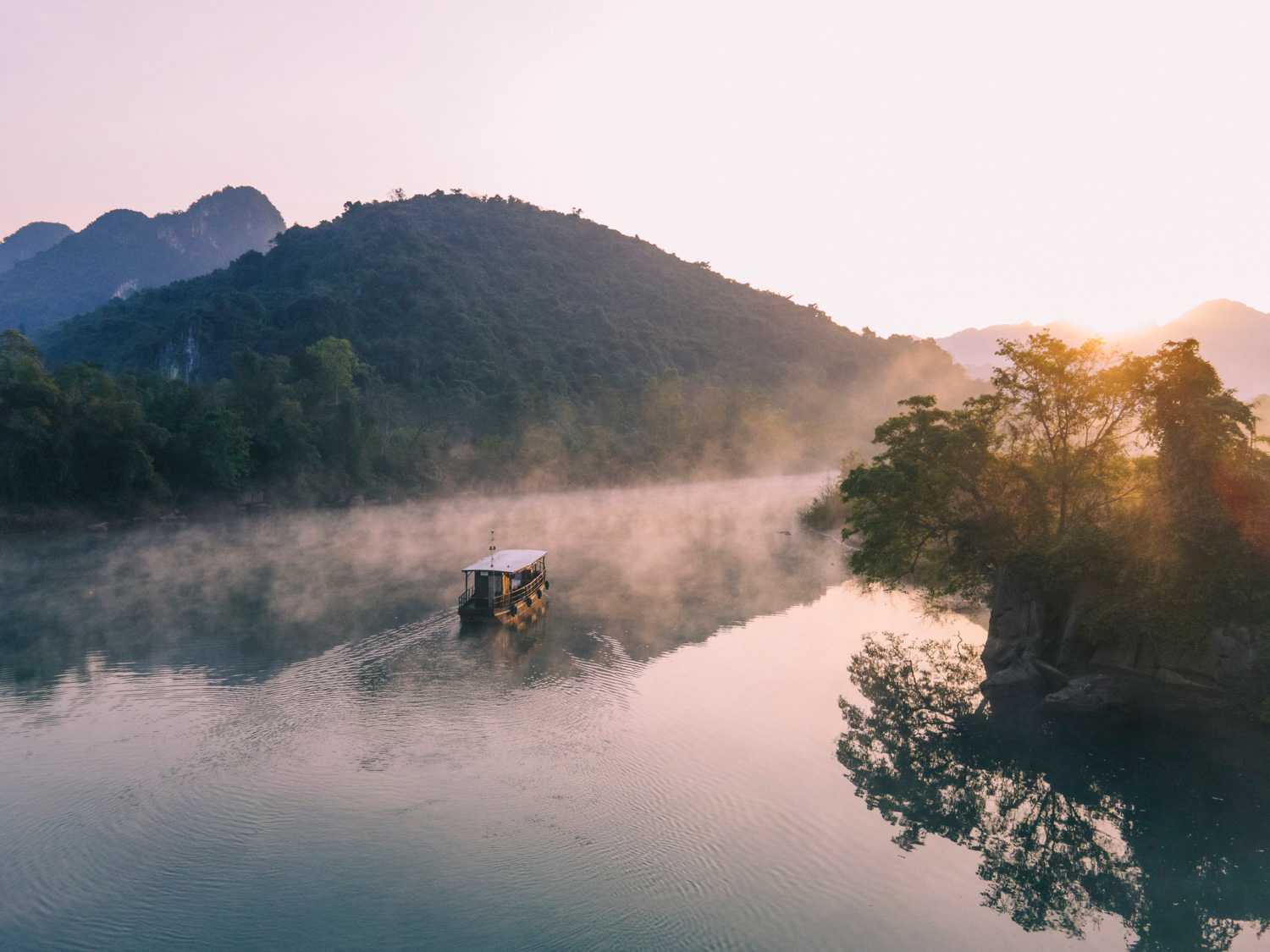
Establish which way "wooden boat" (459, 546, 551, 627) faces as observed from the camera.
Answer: facing away from the viewer and to the right of the viewer

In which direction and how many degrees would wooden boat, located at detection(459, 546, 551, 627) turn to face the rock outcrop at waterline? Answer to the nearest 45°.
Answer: approximately 90° to its right
